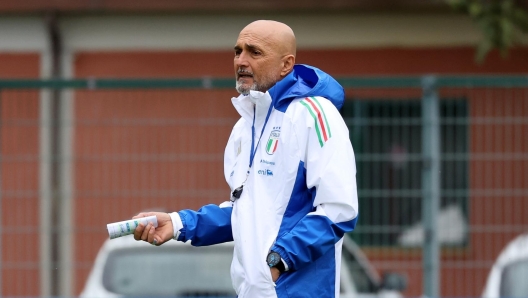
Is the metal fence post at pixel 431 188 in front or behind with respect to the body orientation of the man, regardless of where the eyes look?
behind

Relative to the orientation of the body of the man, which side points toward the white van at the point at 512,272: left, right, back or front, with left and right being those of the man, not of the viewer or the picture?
back

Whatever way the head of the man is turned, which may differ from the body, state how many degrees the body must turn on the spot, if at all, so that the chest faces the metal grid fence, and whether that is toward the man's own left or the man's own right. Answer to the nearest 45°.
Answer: approximately 135° to the man's own right

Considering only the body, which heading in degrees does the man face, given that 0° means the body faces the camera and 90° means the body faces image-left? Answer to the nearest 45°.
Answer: approximately 45°
